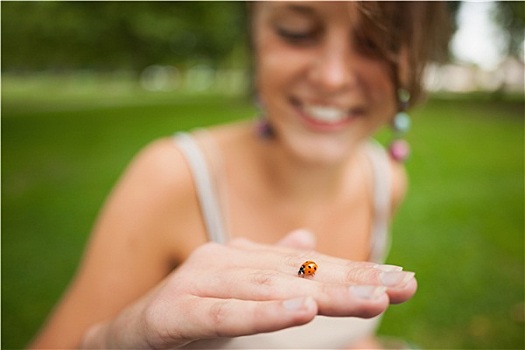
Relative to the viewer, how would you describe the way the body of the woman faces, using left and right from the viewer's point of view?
facing the viewer and to the right of the viewer

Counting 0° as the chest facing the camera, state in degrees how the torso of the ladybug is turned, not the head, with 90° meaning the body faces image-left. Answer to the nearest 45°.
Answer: approximately 45°

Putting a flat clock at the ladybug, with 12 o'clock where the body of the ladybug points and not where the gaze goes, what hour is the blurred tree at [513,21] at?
The blurred tree is roughly at 5 o'clock from the ladybug.

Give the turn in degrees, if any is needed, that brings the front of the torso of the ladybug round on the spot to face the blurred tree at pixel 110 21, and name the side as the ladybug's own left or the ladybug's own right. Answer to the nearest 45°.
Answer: approximately 135° to the ladybug's own right

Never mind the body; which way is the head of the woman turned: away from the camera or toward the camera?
toward the camera

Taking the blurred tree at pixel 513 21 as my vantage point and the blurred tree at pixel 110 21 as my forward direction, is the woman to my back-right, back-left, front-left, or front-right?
front-left
